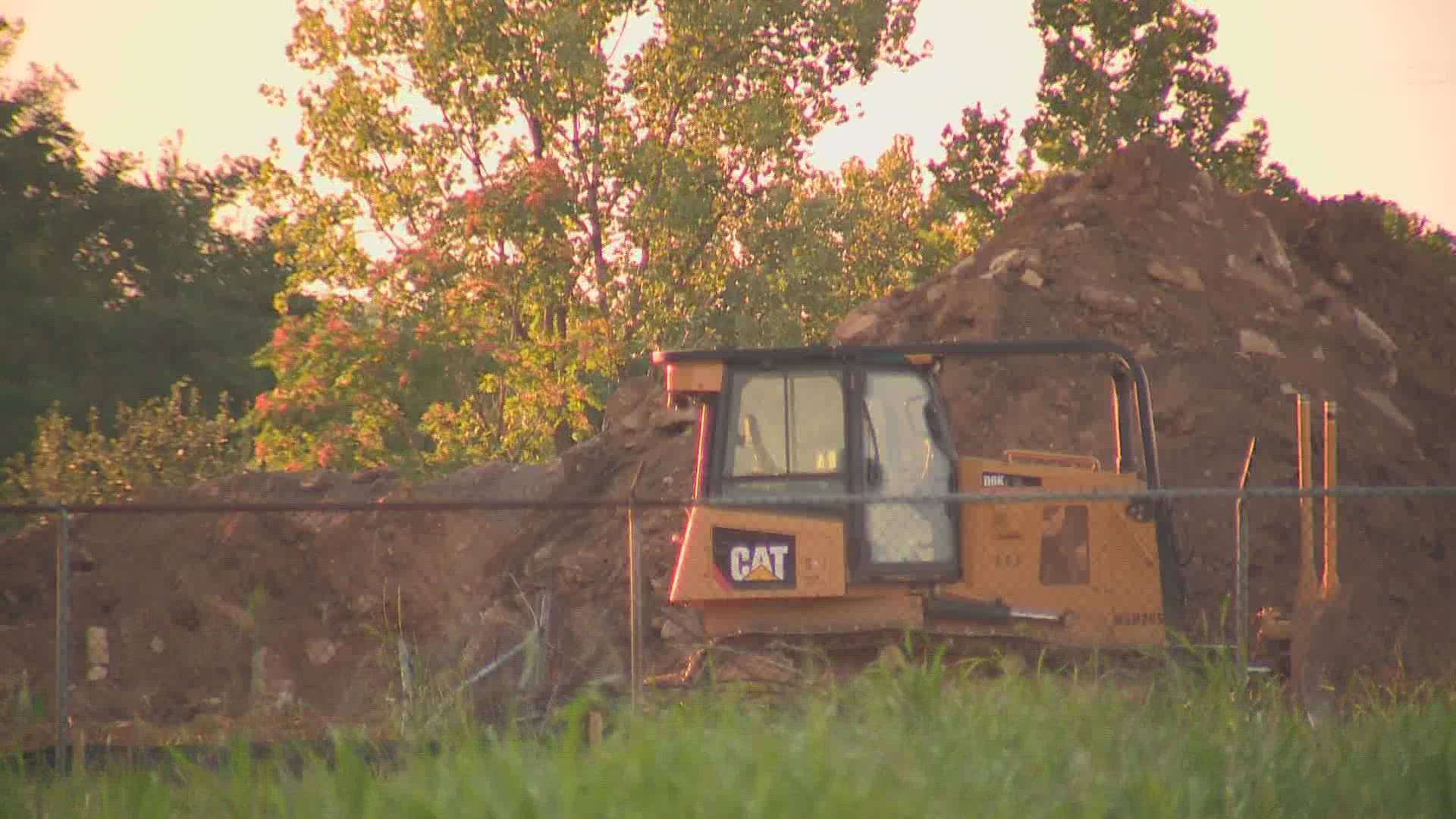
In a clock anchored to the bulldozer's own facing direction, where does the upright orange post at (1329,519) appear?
The upright orange post is roughly at 12 o'clock from the bulldozer.

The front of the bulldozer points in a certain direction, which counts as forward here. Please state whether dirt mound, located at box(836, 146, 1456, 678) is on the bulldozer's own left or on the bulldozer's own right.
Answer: on the bulldozer's own left

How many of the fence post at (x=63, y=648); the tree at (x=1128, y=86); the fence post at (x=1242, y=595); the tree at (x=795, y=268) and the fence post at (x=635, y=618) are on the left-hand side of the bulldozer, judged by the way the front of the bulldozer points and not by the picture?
2

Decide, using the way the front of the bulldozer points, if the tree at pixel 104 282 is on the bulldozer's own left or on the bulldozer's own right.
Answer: on the bulldozer's own left

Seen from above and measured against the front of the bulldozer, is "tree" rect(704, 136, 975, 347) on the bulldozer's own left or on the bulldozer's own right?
on the bulldozer's own left

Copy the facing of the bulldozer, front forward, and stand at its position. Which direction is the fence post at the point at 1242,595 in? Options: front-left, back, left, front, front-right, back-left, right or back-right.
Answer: front-right

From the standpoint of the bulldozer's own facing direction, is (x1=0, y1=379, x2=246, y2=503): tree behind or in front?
behind

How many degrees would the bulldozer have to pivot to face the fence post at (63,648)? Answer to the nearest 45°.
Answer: approximately 135° to its right

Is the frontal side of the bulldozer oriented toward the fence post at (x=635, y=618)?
no

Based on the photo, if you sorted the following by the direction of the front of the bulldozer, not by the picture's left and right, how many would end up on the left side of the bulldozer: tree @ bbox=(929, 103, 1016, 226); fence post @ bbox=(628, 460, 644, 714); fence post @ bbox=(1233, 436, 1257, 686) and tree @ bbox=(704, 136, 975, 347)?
2

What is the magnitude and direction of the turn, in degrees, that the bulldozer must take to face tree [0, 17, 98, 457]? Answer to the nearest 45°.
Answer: approximately 135° to its left

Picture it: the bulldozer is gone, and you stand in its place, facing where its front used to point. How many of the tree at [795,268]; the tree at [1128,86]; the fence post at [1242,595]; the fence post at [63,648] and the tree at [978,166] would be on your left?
3

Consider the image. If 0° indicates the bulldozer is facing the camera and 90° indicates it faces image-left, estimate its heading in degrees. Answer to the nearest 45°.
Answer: approximately 270°

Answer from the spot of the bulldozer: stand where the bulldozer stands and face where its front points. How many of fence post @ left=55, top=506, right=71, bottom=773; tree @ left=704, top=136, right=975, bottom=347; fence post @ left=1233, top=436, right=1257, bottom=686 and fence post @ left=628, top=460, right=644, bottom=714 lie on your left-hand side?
1

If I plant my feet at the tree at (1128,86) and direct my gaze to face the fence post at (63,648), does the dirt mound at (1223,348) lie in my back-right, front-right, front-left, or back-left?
front-left

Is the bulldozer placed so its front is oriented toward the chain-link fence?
no
